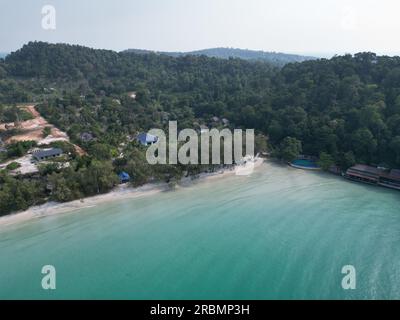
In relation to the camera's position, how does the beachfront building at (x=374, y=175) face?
facing the viewer and to the left of the viewer

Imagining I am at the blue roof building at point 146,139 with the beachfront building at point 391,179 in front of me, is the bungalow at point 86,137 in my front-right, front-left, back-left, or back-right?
back-right
